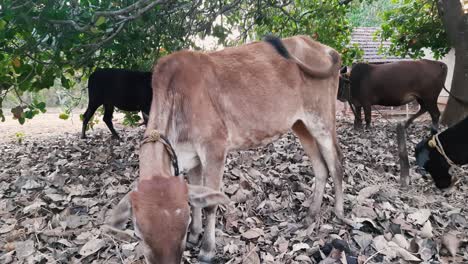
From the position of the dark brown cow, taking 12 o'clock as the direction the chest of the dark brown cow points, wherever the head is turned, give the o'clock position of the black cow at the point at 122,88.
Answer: The black cow is roughly at 11 o'clock from the dark brown cow.

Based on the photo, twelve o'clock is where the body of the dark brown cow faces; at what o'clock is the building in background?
The building in background is roughly at 3 o'clock from the dark brown cow.

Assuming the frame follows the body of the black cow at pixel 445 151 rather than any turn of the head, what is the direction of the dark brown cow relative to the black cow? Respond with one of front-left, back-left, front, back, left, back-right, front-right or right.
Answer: right

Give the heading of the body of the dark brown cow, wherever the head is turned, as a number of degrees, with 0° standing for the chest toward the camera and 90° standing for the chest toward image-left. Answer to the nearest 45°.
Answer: approximately 90°

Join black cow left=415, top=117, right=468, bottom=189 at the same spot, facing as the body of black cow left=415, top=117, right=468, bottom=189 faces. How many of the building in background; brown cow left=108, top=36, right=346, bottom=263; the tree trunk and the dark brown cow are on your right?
3

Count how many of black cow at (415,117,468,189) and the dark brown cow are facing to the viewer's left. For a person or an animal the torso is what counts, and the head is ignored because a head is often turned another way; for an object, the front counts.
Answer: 2

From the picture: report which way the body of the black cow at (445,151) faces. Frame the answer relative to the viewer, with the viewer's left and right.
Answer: facing to the left of the viewer

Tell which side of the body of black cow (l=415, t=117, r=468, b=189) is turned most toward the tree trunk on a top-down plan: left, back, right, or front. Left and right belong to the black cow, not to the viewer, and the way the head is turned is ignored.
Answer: right
